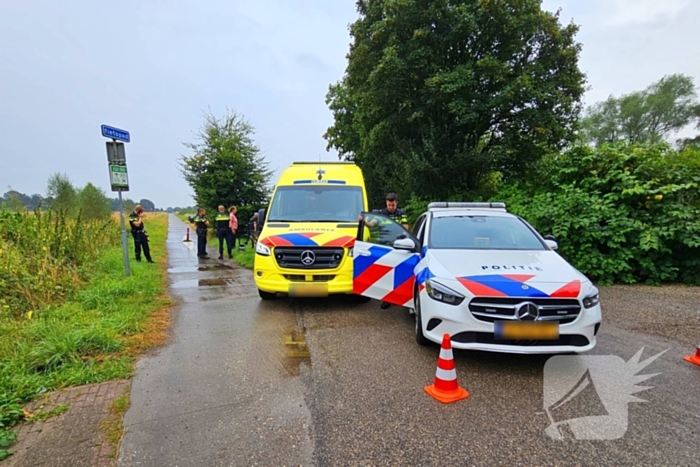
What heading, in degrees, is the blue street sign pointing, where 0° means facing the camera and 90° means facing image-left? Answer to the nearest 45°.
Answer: approximately 315°

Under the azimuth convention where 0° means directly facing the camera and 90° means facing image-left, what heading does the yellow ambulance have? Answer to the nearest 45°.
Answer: approximately 0°

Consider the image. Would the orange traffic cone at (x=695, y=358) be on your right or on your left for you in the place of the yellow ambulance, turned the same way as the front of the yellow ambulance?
on your left

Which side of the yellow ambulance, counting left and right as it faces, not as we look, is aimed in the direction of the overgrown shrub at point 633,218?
left

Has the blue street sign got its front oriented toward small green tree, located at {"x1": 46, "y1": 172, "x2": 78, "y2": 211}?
no

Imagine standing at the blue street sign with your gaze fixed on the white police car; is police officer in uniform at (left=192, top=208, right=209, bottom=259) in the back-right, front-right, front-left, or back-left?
back-left
